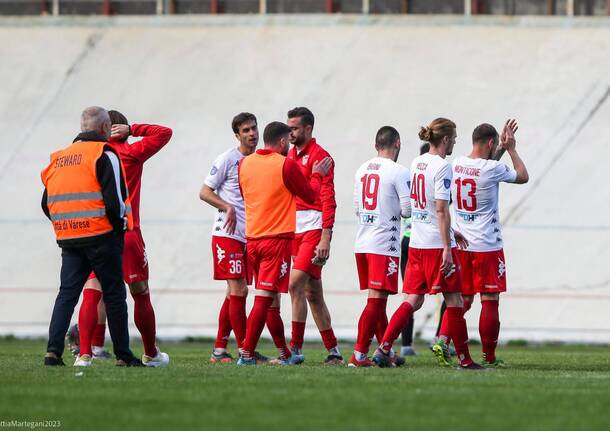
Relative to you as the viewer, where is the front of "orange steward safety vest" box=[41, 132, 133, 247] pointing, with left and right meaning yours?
facing away from the viewer and to the right of the viewer

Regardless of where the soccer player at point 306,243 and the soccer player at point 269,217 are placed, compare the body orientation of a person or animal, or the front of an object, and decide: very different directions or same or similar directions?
very different directions

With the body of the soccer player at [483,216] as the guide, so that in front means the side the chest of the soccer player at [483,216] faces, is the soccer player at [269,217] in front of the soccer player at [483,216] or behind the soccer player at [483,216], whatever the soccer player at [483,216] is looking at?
behind

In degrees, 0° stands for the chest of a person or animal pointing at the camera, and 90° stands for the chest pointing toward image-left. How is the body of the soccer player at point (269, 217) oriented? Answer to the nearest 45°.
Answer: approximately 225°

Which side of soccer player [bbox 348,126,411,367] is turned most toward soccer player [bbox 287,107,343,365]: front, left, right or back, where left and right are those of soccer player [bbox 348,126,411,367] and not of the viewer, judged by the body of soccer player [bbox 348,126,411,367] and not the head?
left

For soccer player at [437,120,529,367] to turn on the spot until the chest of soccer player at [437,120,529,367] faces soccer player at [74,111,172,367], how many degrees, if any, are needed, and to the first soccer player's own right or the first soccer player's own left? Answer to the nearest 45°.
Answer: approximately 135° to the first soccer player's own left

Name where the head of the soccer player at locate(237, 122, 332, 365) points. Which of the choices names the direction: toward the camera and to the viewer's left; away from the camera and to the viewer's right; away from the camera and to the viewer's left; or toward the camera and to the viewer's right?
away from the camera and to the viewer's right

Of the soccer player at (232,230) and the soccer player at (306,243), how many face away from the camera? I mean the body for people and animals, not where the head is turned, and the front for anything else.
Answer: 0

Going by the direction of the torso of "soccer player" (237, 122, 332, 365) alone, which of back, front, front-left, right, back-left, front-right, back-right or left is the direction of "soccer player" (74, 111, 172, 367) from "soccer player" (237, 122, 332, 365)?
back-left

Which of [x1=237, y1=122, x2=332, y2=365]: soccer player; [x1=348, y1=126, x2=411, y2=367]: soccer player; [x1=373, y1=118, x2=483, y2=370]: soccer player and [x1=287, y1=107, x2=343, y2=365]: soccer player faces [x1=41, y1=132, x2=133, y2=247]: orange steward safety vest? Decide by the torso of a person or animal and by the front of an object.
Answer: [x1=287, y1=107, x2=343, y2=365]: soccer player
